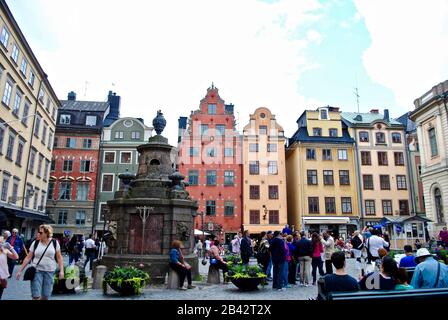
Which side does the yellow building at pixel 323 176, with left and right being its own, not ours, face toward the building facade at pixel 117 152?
right

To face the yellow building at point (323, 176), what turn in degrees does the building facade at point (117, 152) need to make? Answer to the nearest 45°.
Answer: approximately 90° to its left

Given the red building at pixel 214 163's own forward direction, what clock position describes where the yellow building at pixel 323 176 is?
The yellow building is roughly at 9 o'clock from the red building.

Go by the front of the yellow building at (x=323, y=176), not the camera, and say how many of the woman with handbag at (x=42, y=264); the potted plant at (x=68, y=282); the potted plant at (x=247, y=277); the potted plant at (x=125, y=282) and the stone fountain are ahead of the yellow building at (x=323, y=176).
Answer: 5

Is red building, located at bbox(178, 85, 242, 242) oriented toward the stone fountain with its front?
yes

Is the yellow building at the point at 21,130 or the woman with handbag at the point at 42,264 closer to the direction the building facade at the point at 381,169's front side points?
the woman with handbag

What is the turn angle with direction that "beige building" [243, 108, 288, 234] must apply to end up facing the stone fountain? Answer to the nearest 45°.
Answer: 0° — it already faces it

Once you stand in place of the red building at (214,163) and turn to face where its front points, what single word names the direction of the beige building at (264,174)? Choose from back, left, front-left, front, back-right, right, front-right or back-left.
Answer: left

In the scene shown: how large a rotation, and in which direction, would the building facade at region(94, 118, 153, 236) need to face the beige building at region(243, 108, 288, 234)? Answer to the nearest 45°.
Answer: approximately 45° to its left

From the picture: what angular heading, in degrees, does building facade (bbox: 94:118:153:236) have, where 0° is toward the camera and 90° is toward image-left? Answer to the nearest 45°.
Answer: approximately 0°

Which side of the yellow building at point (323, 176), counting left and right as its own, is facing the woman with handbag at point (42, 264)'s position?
front

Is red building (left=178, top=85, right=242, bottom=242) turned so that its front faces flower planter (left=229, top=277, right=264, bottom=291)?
yes

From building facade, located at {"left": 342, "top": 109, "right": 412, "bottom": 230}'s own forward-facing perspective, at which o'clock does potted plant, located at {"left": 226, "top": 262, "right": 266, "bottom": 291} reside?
The potted plant is roughly at 12 o'clock from the building facade.
